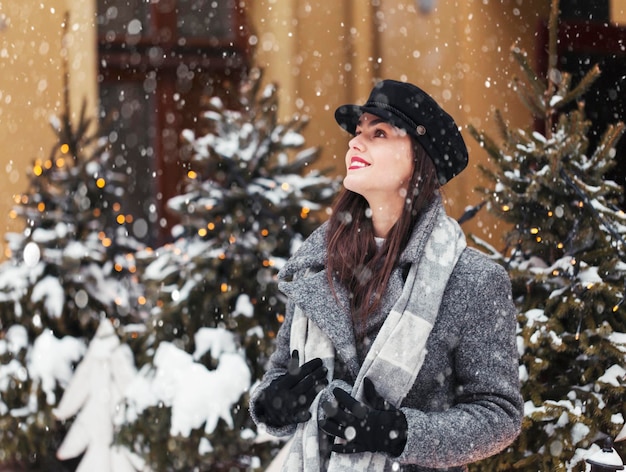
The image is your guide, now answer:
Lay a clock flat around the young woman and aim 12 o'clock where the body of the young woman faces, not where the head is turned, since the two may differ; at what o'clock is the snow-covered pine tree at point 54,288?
The snow-covered pine tree is roughly at 3 o'clock from the young woman.

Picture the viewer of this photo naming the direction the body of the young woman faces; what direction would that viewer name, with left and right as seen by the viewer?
facing the viewer and to the left of the viewer

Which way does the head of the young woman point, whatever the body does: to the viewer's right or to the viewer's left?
to the viewer's left

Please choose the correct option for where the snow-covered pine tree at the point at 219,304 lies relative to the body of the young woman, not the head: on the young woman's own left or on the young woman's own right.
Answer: on the young woman's own right
